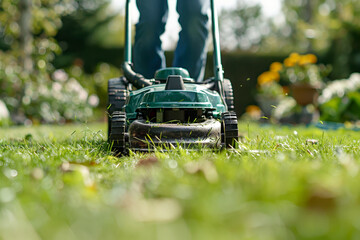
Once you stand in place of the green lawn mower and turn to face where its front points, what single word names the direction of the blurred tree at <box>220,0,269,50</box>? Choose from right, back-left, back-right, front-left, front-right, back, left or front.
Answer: back

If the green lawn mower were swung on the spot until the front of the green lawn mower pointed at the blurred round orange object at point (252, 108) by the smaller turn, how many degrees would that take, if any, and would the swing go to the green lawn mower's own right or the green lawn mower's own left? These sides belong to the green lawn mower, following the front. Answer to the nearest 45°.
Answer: approximately 180°

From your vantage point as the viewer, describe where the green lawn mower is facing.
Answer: facing the viewer

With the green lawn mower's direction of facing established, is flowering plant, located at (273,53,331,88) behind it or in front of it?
behind

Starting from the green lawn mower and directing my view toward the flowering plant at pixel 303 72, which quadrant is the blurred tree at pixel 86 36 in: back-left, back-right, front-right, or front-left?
front-left

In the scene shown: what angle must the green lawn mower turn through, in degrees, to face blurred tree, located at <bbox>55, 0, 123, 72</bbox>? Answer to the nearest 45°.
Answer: approximately 180°

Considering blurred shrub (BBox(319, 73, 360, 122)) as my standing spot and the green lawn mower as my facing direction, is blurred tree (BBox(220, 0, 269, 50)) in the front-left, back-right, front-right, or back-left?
back-right
